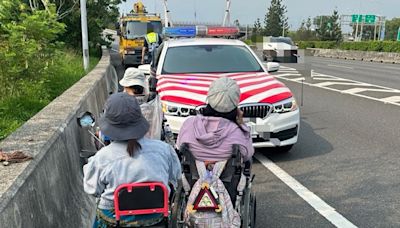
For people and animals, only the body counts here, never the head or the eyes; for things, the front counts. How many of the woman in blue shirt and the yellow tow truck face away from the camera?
1

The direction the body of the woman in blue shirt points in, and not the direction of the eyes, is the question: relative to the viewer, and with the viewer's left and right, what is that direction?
facing away from the viewer

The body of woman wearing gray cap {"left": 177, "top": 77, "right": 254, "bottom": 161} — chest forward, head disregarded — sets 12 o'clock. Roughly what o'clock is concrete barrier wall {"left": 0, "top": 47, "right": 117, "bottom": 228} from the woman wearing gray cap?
The concrete barrier wall is roughly at 9 o'clock from the woman wearing gray cap.

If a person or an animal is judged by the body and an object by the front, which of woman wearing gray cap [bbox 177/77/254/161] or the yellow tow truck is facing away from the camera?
the woman wearing gray cap

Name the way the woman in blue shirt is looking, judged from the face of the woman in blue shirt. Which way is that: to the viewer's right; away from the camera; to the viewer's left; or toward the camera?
away from the camera

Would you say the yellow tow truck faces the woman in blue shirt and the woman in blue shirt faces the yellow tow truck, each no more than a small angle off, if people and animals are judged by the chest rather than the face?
yes

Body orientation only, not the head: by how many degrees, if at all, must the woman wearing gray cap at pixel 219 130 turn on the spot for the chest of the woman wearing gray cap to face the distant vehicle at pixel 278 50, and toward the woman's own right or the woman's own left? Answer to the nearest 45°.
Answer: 0° — they already face it

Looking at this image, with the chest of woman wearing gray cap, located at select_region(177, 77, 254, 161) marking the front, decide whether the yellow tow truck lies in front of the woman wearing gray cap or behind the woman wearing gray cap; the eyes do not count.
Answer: in front

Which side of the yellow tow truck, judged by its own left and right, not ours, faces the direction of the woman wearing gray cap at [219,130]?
front

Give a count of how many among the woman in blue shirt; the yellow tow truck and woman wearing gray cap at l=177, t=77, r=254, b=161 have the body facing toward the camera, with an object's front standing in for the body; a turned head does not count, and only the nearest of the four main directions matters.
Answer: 1

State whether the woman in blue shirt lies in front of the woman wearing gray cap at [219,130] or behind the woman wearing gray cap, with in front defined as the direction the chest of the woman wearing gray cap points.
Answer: behind

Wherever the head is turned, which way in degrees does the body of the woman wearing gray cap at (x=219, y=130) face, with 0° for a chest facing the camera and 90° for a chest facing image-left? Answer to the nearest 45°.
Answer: approximately 180°

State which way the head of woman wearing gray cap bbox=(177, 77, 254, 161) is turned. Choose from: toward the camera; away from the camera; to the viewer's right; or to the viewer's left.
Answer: away from the camera

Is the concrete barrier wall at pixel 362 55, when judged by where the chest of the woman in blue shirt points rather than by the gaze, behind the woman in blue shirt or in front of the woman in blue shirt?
in front

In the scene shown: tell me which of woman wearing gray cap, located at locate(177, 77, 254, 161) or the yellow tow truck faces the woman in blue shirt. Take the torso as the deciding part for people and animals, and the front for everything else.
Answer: the yellow tow truck

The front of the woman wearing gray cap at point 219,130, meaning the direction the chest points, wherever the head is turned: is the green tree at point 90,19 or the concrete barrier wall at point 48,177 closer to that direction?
the green tree
